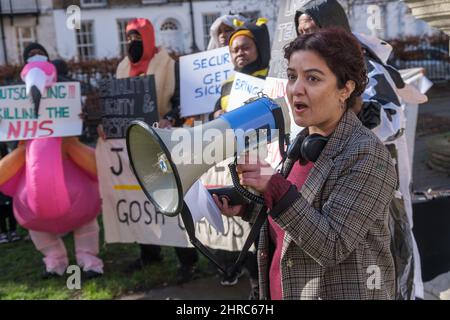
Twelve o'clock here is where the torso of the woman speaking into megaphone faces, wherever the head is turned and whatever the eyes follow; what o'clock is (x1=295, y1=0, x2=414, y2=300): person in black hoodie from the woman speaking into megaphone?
The person in black hoodie is roughly at 5 o'clock from the woman speaking into megaphone.

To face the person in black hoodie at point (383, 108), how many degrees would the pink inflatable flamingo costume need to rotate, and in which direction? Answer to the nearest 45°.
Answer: approximately 45° to its left

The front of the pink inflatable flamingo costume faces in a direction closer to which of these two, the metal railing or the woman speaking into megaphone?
the woman speaking into megaphone

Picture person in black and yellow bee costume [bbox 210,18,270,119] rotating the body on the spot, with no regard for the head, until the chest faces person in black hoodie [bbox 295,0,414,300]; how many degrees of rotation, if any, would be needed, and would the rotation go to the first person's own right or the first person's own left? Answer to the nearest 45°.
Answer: approximately 90° to the first person's own left

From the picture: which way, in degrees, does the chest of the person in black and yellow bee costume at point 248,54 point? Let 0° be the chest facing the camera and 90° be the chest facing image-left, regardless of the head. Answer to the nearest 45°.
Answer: approximately 45°

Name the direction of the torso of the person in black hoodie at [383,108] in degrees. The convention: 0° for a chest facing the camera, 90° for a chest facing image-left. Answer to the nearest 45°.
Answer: approximately 45°

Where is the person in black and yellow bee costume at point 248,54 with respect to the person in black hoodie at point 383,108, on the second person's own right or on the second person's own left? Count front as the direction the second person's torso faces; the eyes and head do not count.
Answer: on the second person's own right

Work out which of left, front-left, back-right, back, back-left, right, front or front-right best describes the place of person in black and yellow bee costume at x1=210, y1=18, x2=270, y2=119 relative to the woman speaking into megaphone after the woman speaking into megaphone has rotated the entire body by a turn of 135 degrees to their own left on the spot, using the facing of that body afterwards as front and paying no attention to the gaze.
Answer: left

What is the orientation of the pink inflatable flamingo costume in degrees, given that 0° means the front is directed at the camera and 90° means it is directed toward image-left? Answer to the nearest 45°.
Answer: approximately 0°

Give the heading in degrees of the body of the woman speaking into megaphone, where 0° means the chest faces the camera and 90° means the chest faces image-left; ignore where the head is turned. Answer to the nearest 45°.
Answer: approximately 45°
